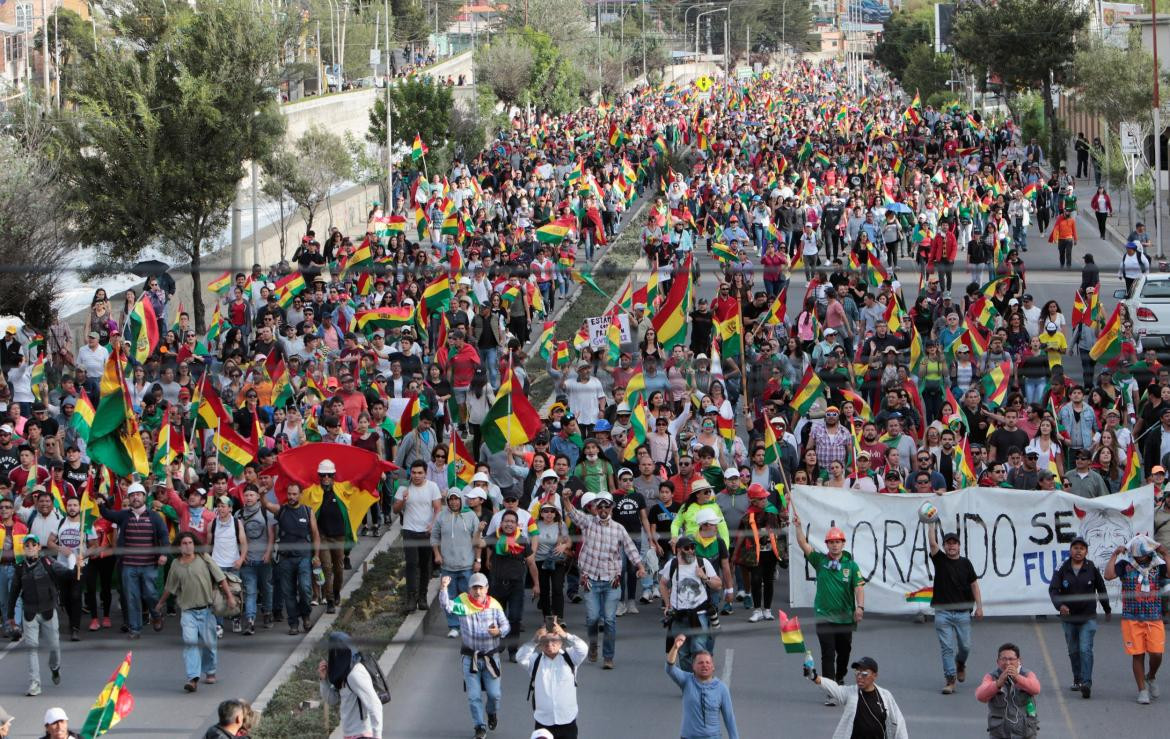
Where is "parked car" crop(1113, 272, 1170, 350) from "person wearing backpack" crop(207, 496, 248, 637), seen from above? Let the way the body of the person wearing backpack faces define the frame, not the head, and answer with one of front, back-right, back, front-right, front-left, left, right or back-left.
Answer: back-left

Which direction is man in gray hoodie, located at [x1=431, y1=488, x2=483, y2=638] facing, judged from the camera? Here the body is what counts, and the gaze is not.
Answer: toward the camera

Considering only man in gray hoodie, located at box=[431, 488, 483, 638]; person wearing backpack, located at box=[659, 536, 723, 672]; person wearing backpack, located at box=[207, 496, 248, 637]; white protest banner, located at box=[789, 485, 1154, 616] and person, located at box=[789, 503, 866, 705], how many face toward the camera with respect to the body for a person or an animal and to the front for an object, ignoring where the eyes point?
5

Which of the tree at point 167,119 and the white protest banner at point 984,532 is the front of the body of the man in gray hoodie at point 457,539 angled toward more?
the white protest banner

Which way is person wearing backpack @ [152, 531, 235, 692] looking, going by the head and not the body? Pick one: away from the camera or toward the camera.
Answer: toward the camera

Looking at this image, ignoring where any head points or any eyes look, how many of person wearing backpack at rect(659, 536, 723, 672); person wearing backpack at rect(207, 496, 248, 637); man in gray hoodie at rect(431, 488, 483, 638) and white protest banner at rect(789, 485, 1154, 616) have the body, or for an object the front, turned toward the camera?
4

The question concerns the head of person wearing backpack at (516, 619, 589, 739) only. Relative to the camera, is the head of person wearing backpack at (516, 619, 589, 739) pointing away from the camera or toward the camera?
toward the camera

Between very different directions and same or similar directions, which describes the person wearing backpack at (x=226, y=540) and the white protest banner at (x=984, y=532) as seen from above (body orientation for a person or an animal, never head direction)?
same or similar directions

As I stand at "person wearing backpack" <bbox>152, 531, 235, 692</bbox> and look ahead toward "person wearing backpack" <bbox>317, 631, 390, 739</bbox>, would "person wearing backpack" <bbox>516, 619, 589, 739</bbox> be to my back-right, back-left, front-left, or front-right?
front-left

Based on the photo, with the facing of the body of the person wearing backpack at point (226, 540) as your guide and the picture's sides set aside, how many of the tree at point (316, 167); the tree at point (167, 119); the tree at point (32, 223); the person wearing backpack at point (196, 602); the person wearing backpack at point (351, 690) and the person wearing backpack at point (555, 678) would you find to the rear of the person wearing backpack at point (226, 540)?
3

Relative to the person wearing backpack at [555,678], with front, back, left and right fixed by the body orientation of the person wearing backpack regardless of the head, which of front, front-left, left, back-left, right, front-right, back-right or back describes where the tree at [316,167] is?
back

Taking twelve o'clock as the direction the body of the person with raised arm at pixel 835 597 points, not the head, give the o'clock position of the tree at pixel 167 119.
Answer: The tree is roughly at 5 o'clock from the person with raised arm.

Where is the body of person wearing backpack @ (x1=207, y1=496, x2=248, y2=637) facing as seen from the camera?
toward the camera

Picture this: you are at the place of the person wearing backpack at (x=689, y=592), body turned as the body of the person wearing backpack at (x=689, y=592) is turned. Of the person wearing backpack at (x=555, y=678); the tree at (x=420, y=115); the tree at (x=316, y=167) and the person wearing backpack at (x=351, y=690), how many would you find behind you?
2

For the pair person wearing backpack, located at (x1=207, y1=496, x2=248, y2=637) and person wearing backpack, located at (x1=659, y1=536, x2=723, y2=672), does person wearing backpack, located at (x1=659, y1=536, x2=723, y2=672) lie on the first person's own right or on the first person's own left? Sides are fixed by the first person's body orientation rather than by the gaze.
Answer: on the first person's own left

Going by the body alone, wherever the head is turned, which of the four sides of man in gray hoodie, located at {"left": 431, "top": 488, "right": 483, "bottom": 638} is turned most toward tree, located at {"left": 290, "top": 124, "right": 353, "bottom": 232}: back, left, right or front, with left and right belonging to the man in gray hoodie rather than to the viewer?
back
